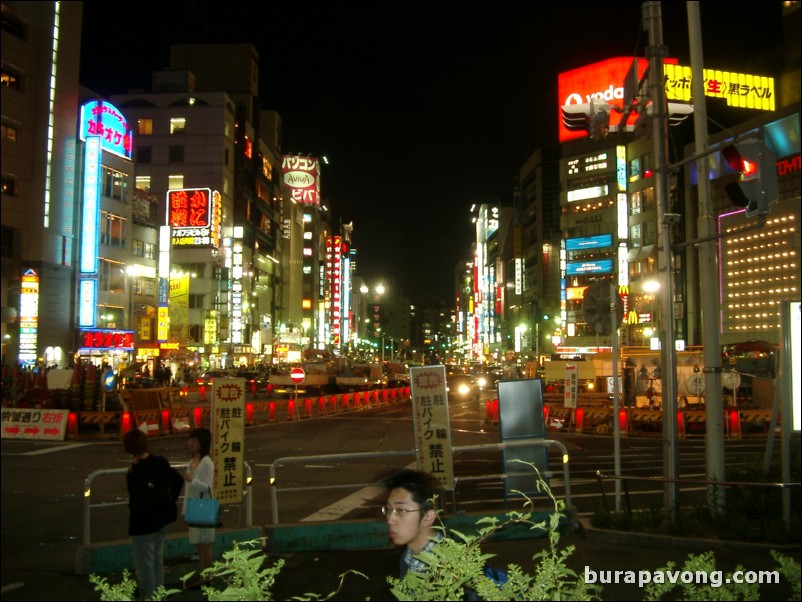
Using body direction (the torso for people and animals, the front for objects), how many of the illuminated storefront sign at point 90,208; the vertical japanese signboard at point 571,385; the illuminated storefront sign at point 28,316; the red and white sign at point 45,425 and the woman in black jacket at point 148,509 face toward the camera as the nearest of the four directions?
4

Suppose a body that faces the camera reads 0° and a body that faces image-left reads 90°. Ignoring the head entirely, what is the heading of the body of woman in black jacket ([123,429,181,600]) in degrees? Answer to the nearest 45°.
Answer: approximately 135°

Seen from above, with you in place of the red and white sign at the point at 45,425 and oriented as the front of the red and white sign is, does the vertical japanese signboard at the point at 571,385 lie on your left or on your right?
on your left

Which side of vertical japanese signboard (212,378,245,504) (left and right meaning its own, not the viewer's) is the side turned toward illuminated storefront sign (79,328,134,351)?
back

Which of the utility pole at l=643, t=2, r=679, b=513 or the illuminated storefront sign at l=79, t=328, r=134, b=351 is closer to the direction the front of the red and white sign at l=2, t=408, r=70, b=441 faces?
the utility pole

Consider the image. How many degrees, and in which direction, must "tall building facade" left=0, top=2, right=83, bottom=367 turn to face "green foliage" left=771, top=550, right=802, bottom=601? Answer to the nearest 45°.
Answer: approximately 45° to its right

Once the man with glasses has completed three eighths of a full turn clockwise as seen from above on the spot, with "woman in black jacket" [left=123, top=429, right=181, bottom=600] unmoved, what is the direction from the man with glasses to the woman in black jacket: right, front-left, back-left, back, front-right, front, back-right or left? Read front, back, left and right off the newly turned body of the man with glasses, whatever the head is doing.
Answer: front-left

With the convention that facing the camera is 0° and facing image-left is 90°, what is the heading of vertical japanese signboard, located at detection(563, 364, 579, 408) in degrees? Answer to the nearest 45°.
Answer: approximately 0°

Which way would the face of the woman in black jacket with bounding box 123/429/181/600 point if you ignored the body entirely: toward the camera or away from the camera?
away from the camera

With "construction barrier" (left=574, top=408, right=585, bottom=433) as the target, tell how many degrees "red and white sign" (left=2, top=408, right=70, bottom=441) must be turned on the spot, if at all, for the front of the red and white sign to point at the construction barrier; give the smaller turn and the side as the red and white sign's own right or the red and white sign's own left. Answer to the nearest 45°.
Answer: approximately 90° to the red and white sign's own left

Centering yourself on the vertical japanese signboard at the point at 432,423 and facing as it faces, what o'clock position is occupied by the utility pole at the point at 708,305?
The utility pole is roughly at 9 o'clock from the vertical japanese signboard.

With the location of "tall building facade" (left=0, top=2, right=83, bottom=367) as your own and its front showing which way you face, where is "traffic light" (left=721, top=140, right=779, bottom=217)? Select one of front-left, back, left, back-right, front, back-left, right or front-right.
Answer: front-right

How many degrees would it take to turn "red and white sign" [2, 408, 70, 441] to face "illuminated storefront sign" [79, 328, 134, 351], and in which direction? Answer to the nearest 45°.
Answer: approximately 180°
